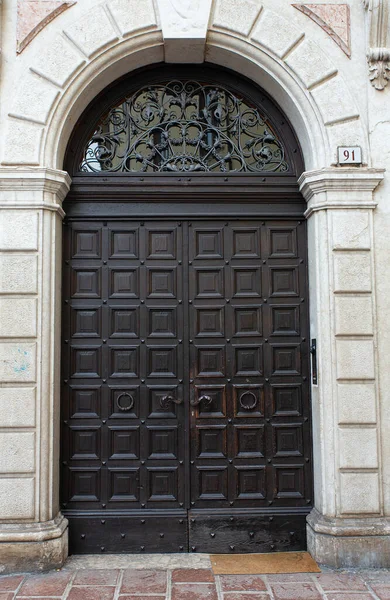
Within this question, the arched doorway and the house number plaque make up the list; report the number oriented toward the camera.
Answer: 2

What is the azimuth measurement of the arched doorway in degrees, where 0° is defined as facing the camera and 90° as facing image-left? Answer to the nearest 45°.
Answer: approximately 0°

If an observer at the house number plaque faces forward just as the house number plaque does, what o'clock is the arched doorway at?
The arched doorway is roughly at 3 o'clock from the house number plaque.

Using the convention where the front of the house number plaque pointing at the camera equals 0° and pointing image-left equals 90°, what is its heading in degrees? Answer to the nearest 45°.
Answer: approximately 0°
